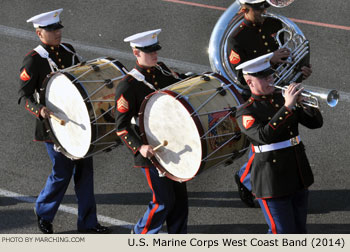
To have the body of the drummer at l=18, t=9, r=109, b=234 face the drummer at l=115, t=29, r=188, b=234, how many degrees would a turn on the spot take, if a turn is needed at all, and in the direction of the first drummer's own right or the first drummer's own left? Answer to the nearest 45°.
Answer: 0° — they already face them

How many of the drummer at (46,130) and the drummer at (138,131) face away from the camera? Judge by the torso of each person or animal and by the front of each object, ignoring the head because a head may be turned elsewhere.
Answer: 0

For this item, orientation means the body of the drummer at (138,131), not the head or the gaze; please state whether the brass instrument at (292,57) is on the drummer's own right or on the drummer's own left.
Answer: on the drummer's own left

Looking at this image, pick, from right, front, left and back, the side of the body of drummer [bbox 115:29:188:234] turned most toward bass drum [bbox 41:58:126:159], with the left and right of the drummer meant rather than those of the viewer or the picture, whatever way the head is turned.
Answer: back

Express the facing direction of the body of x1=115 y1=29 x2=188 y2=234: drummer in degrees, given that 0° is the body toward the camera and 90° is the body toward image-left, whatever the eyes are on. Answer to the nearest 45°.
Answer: approximately 315°

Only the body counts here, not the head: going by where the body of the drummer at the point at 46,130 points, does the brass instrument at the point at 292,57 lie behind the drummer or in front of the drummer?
in front
